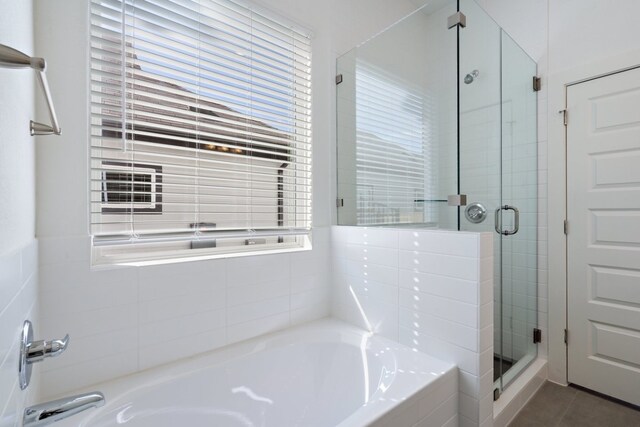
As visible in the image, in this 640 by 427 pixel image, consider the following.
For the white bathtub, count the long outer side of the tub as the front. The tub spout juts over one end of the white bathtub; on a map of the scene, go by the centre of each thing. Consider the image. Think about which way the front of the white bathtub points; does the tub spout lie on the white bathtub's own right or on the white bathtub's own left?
on the white bathtub's own right

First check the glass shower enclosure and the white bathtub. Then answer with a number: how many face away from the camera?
0

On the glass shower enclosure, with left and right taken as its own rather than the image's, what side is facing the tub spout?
right

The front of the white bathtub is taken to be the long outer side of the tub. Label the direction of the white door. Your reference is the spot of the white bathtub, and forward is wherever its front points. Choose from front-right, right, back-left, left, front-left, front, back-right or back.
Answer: front-left

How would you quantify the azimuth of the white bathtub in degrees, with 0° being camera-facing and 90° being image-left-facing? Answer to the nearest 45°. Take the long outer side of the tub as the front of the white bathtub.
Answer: approximately 315°
